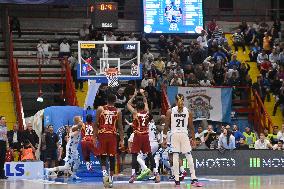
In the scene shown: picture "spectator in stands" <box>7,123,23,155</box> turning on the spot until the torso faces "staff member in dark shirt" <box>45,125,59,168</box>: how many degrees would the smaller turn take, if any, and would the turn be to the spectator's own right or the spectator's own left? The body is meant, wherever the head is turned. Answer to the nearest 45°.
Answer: approximately 45° to the spectator's own left

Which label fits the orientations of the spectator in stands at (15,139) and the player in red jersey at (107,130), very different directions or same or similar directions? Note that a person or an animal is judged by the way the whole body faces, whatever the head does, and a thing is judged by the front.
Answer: very different directions

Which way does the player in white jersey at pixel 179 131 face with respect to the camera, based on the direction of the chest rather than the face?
away from the camera

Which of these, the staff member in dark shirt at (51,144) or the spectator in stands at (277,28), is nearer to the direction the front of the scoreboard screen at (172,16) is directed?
the staff member in dark shirt

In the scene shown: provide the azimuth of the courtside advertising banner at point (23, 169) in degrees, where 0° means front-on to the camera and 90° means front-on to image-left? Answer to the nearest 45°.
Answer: approximately 0°

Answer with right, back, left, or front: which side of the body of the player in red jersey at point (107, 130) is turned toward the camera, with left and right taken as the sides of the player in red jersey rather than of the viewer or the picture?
back

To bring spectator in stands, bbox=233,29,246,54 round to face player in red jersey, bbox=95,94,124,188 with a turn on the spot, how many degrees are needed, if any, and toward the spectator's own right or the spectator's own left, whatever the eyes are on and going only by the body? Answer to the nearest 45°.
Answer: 0° — they already face them

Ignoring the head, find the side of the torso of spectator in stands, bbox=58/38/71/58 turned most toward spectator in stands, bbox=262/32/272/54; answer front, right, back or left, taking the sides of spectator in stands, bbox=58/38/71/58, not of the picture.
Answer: left
